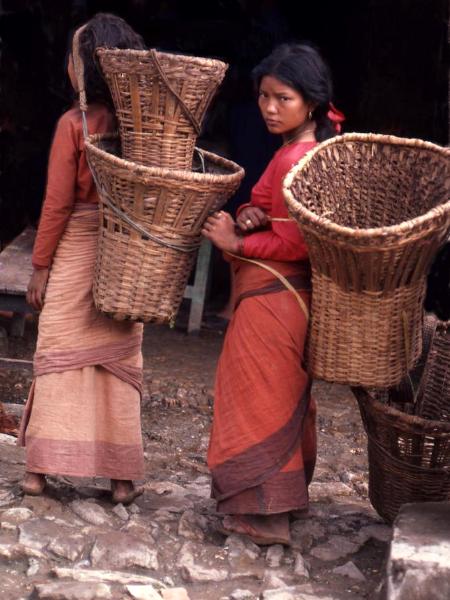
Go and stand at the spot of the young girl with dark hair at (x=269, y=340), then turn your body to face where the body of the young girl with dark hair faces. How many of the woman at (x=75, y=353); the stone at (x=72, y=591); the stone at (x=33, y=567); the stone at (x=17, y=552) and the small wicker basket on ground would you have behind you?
1

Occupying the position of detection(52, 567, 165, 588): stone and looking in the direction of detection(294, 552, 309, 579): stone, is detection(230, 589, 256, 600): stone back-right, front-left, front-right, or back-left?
front-right

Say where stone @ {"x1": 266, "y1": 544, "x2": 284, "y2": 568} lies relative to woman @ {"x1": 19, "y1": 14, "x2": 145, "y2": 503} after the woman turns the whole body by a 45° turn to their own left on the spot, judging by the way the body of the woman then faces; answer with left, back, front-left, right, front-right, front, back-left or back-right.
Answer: back-left

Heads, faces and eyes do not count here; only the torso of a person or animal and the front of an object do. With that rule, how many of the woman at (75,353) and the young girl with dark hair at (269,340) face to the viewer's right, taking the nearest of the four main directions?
0

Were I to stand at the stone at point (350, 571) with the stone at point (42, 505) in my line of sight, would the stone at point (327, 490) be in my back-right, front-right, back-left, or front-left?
front-right

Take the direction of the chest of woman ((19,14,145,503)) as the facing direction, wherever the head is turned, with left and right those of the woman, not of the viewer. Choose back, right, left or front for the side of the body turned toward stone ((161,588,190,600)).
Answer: back

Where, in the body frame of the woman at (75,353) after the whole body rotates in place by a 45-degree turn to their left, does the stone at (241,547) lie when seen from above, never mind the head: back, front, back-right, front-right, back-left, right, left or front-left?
back-left

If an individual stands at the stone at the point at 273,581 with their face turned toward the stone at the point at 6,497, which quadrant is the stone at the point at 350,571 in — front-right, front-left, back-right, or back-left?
back-right

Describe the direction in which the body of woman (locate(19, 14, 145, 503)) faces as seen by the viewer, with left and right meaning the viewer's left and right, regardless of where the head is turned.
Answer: facing away from the viewer and to the left of the viewer

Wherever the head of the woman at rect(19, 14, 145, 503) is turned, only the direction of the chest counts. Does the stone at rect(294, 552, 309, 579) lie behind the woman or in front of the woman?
behind

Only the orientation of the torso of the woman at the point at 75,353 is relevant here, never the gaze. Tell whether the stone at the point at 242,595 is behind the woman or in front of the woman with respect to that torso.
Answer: behind

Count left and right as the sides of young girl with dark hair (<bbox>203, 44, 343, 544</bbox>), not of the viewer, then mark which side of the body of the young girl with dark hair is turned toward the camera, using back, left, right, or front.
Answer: left

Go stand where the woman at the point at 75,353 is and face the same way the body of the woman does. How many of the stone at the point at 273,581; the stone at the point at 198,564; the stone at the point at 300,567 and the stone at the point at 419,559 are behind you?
4

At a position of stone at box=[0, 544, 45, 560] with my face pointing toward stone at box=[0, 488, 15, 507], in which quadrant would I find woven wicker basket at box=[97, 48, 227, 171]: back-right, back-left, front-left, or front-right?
front-right
